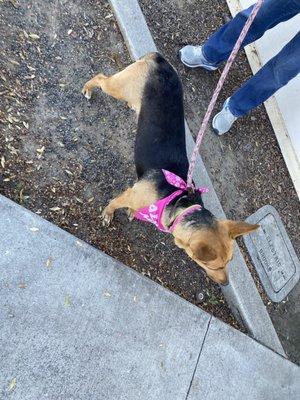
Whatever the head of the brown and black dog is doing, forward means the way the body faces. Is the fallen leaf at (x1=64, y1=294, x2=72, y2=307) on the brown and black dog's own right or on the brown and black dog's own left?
on the brown and black dog's own right

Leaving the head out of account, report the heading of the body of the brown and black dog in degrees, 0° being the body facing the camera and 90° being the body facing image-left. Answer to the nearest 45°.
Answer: approximately 0°

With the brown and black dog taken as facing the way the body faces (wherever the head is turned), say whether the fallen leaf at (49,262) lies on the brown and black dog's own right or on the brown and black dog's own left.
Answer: on the brown and black dog's own right

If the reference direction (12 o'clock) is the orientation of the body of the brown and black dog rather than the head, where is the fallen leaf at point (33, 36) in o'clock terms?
The fallen leaf is roughly at 5 o'clock from the brown and black dog.

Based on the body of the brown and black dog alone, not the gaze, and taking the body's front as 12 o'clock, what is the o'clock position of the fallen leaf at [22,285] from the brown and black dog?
The fallen leaf is roughly at 2 o'clock from the brown and black dog.

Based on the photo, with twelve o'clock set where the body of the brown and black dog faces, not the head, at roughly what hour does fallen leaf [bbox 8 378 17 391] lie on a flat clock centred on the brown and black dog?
The fallen leaf is roughly at 2 o'clock from the brown and black dog.
